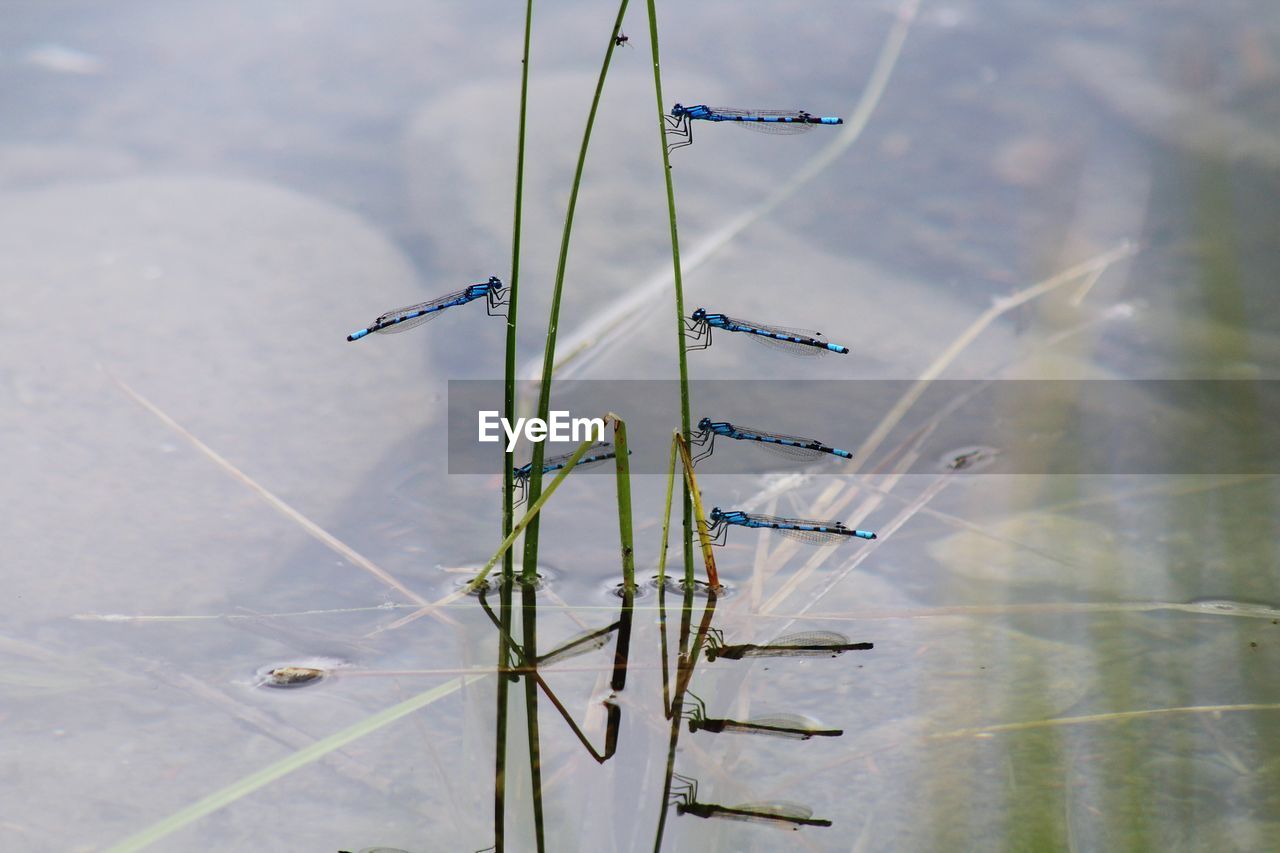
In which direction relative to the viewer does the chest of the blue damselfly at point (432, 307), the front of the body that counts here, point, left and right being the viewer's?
facing to the right of the viewer

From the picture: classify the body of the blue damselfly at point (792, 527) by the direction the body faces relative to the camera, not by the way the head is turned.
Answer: to the viewer's left

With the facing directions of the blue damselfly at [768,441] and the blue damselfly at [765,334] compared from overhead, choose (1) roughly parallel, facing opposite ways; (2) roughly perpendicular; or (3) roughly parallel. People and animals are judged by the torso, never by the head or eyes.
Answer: roughly parallel

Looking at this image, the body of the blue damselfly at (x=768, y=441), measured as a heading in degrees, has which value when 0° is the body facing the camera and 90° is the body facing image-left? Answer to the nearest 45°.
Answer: approximately 90°

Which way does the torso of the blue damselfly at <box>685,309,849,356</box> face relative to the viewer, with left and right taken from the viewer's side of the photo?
facing to the left of the viewer

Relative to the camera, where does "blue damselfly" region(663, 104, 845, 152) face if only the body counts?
to the viewer's left

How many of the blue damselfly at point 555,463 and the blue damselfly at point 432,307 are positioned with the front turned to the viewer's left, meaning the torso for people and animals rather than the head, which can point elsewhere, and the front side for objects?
1

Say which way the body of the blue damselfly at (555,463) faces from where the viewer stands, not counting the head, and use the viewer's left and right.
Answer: facing to the left of the viewer
